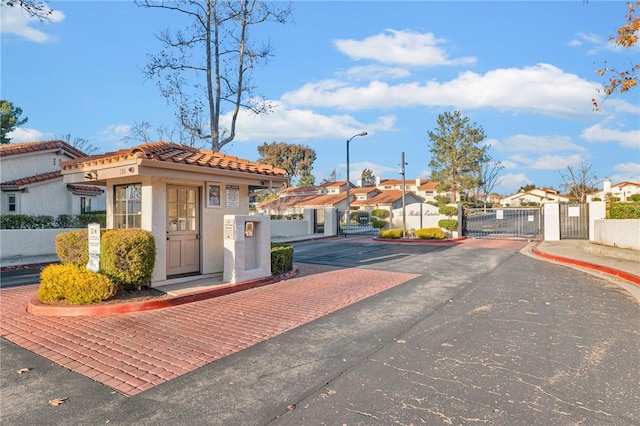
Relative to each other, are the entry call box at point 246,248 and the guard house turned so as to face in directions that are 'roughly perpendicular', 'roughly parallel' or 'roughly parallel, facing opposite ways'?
roughly parallel

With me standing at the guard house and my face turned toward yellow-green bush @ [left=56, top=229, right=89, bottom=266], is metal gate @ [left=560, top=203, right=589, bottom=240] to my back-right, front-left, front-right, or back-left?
back-right

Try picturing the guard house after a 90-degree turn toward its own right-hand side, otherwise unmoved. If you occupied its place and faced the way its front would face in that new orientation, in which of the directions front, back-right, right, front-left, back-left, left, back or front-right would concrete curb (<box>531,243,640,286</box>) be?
back-left

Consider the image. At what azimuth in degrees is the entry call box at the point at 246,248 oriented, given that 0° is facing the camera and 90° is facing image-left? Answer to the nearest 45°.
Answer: approximately 315°

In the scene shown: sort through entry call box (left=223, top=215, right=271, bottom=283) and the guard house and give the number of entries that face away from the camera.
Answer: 0

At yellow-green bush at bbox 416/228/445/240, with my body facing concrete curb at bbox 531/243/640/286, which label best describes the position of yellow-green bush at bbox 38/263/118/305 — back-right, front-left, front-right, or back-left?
front-right

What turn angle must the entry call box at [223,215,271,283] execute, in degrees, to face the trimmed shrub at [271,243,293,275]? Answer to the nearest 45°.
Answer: approximately 90° to its left

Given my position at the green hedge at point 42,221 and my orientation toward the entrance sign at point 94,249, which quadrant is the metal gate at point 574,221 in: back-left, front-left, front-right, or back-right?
front-left

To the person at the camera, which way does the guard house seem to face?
facing the viewer and to the right of the viewer

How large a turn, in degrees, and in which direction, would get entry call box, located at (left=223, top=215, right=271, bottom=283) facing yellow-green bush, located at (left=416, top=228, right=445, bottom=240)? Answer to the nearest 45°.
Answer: approximately 90° to its left

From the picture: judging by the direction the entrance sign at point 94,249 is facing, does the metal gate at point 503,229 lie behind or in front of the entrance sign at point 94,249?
behind

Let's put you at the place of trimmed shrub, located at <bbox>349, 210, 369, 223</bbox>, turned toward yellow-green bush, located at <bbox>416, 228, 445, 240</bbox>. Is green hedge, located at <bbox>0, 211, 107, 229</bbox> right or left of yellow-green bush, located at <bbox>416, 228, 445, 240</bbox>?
right

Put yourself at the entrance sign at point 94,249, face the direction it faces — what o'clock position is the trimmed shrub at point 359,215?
The trimmed shrub is roughly at 6 o'clock from the entrance sign.
